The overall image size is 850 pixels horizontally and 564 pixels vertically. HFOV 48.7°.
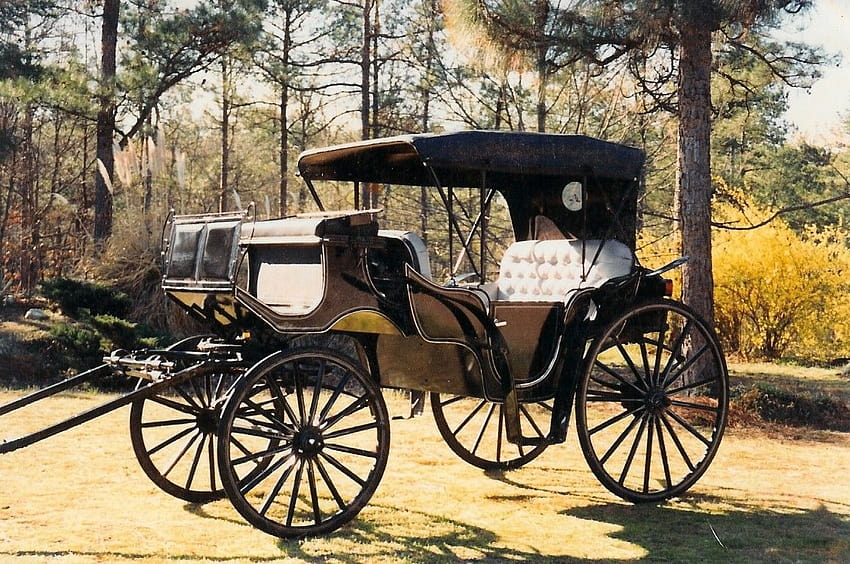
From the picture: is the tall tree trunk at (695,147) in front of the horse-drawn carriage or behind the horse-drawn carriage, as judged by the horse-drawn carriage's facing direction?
behind

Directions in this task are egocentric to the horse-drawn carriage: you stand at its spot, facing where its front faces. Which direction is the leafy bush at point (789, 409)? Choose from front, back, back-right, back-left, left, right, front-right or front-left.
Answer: back

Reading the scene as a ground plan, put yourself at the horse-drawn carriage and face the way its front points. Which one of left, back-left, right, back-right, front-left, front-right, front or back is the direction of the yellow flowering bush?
back

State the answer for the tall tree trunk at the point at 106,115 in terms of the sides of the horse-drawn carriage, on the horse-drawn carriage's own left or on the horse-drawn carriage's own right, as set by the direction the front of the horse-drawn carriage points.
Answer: on the horse-drawn carriage's own right

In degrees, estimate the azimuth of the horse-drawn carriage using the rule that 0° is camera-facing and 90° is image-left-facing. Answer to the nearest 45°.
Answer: approximately 45°

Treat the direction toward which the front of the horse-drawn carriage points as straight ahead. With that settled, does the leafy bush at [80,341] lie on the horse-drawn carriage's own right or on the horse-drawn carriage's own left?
on the horse-drawn carriage's own right

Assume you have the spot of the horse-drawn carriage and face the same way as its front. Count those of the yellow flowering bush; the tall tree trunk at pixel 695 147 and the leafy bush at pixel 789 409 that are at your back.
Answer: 3

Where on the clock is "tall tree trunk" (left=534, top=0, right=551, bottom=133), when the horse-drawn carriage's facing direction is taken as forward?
The tall tree trunk is roughly at 5 o'clock from the horse-drawn carriage.

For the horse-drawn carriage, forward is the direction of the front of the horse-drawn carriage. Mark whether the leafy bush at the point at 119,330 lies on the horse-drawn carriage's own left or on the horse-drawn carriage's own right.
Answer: on the horse-drawn carriage's own right
